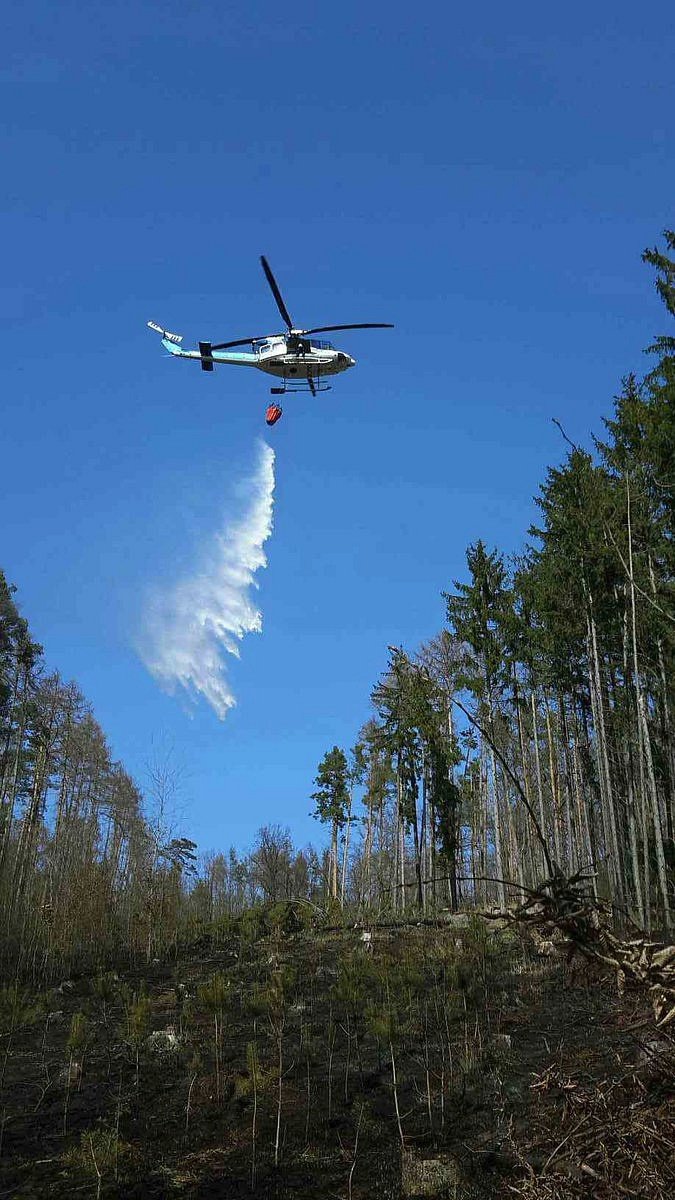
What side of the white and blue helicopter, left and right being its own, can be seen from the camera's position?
right
